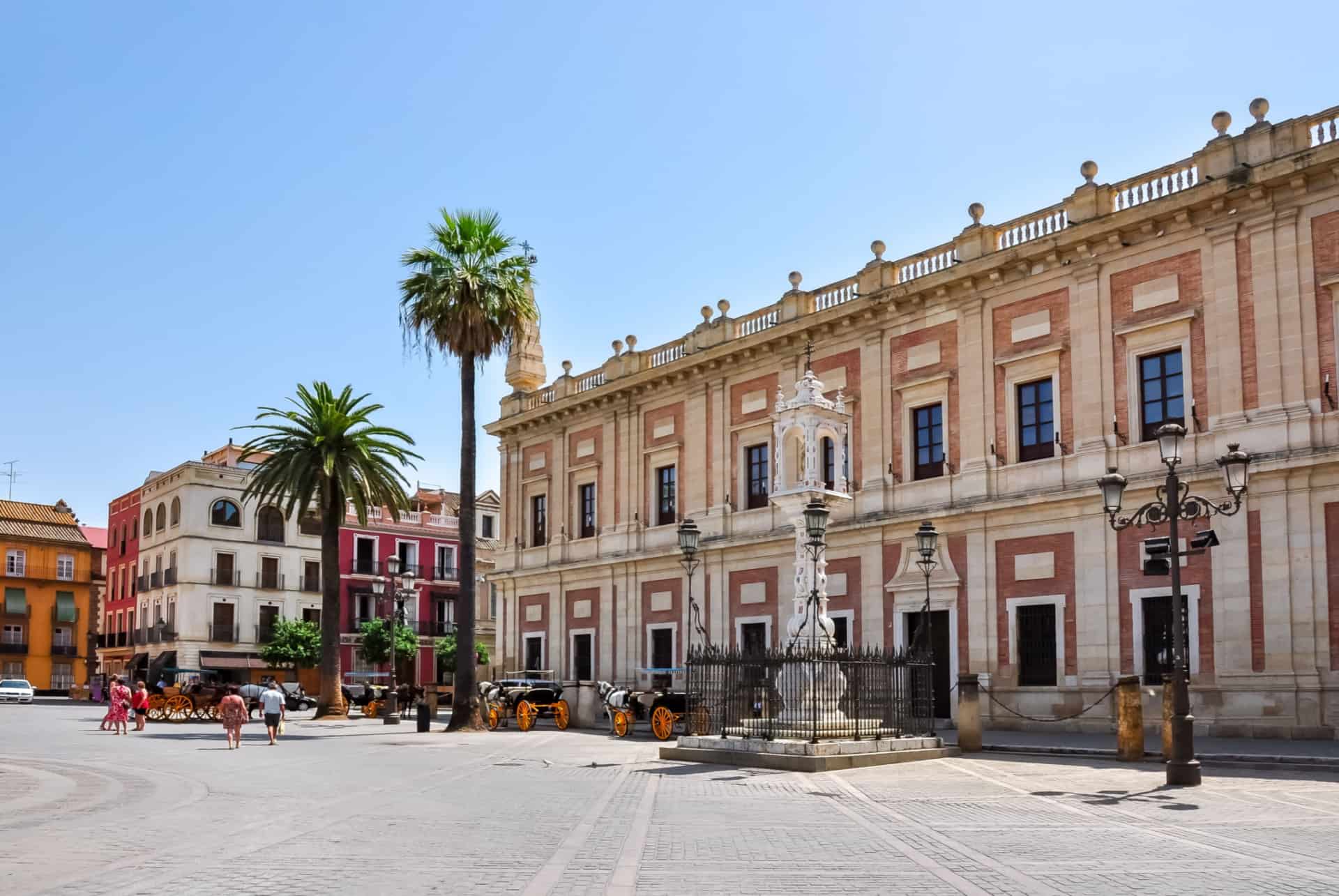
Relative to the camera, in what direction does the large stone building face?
facing the viewer and to the left of the viewer

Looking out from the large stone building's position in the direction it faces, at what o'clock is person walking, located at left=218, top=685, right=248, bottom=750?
The person walking is roughly at 1 o'clock from the large stone building.

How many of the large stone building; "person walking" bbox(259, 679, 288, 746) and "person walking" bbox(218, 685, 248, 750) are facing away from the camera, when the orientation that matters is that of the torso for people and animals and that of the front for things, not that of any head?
2

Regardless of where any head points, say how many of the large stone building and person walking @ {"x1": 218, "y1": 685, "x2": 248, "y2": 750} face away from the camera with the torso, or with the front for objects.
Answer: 1

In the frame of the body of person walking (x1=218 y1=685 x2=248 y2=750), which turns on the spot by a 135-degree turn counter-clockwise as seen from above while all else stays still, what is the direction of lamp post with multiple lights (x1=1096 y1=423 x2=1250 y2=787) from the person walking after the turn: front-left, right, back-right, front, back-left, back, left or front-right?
left

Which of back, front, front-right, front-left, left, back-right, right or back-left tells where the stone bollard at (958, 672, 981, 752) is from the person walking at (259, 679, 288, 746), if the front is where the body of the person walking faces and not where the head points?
back-right

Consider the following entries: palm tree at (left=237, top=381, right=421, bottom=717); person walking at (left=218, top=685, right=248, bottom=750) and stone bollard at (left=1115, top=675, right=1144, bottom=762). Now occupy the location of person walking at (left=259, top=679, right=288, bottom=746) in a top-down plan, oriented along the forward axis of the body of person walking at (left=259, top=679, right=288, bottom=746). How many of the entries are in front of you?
1

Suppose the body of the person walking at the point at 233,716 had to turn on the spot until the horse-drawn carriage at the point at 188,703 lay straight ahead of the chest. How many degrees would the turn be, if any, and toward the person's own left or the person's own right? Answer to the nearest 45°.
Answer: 0° — they already face it

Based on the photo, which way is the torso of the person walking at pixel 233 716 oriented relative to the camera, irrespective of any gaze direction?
away from the camera

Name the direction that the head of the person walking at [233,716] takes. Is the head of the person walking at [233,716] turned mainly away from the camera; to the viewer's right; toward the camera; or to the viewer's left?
away from the camera

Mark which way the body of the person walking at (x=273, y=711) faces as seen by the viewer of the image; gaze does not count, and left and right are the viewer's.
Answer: facing away from the viewer

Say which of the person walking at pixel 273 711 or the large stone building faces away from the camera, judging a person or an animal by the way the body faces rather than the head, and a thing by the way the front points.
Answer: the person walking

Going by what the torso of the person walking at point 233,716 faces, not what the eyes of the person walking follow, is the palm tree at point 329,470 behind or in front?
in front

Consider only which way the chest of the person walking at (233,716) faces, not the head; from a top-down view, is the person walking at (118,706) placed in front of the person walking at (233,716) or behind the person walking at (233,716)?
in front

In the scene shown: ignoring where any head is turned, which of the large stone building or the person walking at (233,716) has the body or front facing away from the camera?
the person walking
